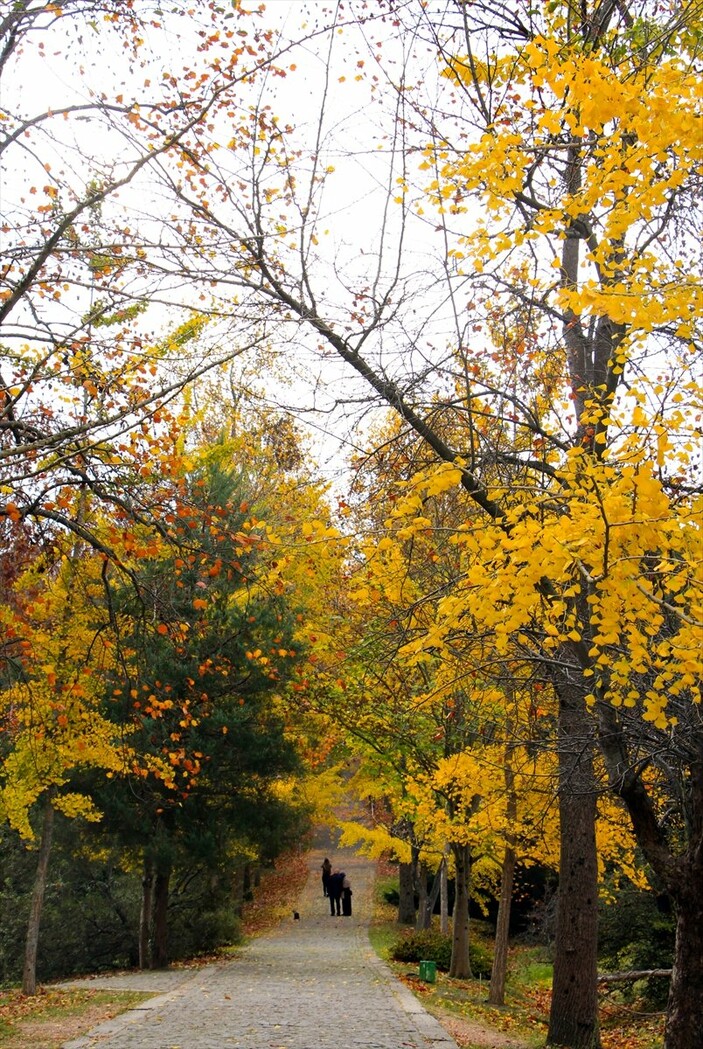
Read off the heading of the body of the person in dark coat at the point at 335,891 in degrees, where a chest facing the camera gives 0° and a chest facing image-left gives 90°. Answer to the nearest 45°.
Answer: approximately 180°
